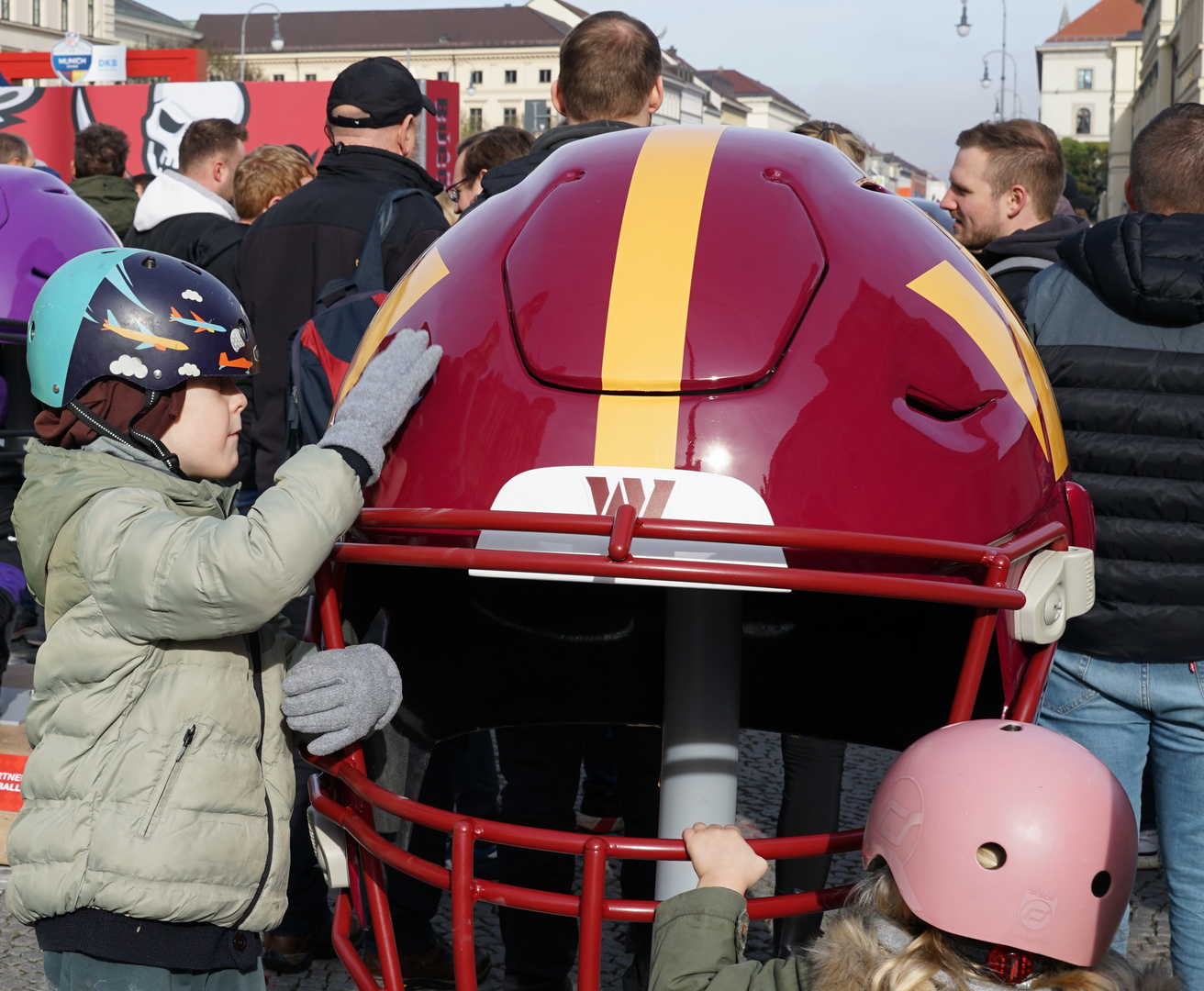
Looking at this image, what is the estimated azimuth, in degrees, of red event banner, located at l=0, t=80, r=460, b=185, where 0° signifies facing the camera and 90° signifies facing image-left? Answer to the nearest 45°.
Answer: approximately 0°

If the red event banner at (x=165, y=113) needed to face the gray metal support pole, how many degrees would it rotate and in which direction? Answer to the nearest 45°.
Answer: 0° — it already faces it

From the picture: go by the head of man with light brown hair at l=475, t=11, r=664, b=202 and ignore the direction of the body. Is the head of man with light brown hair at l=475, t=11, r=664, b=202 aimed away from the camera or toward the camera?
away from the camera

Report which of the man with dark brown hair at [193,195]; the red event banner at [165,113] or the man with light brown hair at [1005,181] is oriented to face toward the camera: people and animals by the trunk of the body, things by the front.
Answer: the red event banner

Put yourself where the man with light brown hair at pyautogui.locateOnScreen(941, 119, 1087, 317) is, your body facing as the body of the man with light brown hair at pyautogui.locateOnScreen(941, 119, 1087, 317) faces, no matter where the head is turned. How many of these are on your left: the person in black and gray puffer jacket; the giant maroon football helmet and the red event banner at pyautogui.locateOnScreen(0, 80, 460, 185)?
2

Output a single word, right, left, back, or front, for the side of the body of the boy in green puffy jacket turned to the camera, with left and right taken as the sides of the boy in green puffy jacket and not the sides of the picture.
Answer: right

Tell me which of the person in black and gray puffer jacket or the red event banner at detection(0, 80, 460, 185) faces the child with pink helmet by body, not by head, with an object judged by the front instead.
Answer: the red event banner

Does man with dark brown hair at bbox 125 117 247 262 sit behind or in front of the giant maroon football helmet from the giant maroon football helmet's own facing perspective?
behind

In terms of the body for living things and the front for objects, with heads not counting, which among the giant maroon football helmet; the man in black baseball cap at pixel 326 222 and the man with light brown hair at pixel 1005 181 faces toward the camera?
the giant maroon football helmet

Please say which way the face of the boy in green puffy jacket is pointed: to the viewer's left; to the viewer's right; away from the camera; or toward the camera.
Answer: to the viewer's right

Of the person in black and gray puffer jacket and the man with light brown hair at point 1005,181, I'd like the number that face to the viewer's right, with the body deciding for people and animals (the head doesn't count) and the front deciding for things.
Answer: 0

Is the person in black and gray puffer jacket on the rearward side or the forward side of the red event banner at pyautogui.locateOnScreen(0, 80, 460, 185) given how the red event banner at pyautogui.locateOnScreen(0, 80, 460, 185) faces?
on the forward side
